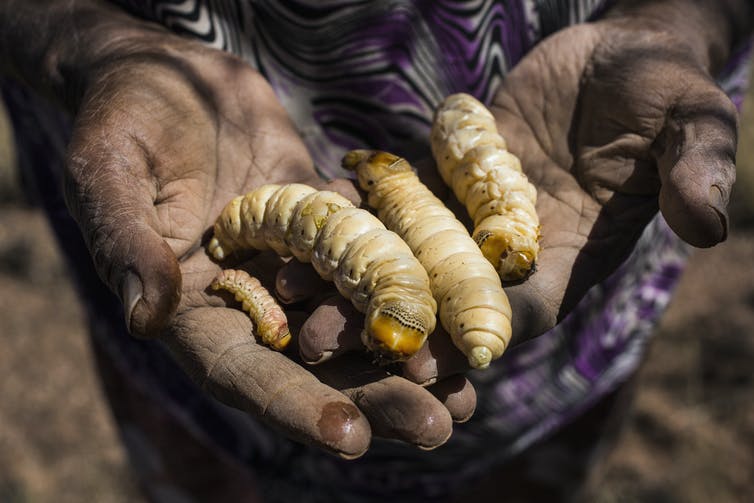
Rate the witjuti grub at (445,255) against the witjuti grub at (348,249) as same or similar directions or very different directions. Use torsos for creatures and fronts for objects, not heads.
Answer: very different directions

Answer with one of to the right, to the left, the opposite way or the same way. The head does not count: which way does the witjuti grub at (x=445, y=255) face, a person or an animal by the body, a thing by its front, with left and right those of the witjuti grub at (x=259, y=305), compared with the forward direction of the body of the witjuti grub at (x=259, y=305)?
the opposite way

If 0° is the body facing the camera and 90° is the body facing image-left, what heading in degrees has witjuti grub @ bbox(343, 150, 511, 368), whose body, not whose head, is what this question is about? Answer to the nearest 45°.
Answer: approximately 135°

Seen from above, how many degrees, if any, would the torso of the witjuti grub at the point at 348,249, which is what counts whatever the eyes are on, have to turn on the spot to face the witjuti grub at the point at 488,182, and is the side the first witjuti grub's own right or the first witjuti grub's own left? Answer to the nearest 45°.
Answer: approximately 90° to the first witjuti grub's own left

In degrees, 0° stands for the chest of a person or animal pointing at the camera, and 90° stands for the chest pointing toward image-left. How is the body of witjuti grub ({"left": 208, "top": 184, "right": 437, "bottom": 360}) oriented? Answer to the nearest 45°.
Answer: approximately 315°
